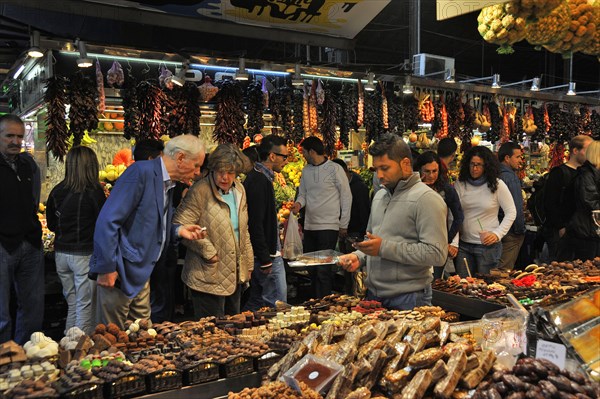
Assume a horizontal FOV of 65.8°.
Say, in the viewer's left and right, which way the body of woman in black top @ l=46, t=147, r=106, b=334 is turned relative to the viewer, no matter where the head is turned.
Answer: facing away from the viewer

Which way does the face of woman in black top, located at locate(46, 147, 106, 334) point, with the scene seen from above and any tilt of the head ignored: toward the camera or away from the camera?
away from the camera

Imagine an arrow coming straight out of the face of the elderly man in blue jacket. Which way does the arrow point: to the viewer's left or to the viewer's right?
to the viewer's right

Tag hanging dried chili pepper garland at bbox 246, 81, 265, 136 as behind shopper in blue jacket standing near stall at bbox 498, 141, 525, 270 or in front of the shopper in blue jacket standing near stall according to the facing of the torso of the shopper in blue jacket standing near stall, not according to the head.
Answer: behind

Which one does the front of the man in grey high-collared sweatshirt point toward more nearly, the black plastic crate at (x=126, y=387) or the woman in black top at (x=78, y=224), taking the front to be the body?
the black plastic crate

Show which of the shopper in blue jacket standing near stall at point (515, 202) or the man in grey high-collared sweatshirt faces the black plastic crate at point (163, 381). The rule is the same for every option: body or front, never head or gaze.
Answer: the man in grey high-collared sweatshirt

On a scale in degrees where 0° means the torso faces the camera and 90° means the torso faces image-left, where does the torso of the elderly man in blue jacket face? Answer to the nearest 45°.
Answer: approximately 270°

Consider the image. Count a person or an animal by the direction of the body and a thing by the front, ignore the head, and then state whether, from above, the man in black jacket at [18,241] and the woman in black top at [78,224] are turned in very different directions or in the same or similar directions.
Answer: very different directions
